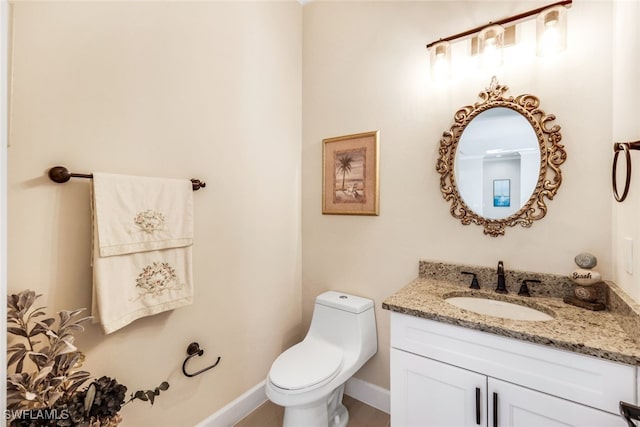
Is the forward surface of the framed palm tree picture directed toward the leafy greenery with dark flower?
yes

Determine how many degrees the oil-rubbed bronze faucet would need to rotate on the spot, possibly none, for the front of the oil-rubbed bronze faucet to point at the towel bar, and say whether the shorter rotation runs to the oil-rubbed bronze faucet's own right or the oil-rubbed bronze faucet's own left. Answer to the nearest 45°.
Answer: approximately 45° to the oil-rubbed bronze faucet's own right

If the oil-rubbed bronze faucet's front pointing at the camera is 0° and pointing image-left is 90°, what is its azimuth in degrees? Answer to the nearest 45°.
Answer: approximately 0°

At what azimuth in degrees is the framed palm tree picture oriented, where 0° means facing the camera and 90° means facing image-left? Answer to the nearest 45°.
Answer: approximately 45°

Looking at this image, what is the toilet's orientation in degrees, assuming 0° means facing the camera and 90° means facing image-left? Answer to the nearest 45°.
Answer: approximately 45°

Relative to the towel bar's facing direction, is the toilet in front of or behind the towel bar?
in front

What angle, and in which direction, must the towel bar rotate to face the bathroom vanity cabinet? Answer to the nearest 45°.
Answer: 0° — it already faces it
